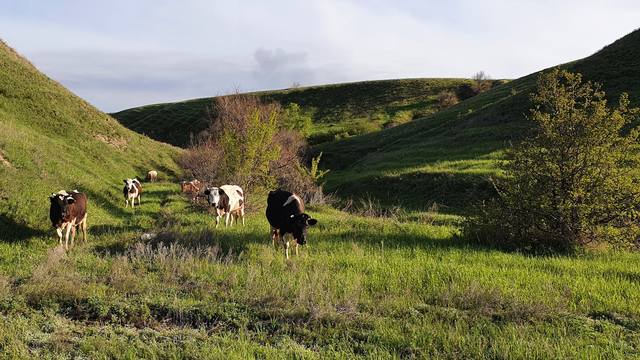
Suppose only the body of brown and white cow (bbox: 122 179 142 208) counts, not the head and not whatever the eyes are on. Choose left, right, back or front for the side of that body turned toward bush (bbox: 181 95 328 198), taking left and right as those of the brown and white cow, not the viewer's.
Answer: left

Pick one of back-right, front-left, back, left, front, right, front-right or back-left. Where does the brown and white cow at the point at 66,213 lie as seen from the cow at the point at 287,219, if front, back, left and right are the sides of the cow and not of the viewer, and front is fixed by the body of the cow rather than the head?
back-right

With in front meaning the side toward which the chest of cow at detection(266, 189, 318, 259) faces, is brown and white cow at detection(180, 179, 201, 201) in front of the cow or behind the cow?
behind

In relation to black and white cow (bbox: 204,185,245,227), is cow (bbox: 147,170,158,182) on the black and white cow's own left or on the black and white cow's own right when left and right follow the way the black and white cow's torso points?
on the black and white cow's own right

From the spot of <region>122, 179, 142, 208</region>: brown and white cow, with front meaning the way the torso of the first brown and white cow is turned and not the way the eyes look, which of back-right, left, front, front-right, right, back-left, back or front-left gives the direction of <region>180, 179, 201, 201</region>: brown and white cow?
back-left

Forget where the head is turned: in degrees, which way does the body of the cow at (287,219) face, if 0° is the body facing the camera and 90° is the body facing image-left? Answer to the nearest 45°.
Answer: approximately 315°

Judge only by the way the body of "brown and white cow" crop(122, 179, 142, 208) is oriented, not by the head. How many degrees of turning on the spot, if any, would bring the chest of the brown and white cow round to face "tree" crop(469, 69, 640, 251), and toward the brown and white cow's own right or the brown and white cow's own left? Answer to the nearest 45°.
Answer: approximately 45° to the brown and white cow's own left

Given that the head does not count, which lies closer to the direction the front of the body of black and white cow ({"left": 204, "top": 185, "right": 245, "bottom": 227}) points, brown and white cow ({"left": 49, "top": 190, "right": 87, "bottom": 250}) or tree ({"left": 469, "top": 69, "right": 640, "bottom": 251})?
the brown and white cow

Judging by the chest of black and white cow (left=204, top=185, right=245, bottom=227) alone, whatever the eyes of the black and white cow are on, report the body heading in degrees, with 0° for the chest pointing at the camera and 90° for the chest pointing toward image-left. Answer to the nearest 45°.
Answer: approximately 45°

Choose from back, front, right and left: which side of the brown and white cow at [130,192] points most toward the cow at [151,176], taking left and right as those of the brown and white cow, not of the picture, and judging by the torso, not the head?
back

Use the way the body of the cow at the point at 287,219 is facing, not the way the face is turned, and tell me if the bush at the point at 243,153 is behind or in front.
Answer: behind

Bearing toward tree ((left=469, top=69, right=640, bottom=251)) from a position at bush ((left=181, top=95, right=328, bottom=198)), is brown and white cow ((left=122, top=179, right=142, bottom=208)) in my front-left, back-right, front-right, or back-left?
back-right

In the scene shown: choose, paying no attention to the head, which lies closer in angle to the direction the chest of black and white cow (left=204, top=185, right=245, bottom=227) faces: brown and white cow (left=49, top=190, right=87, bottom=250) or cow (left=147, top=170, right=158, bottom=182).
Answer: the brown and white cow
